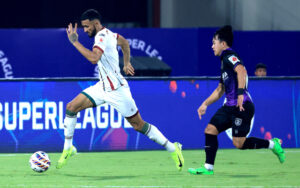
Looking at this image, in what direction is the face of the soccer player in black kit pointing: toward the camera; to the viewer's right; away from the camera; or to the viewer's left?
to the viewer's left

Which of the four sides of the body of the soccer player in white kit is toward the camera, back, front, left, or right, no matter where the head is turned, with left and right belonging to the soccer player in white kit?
left

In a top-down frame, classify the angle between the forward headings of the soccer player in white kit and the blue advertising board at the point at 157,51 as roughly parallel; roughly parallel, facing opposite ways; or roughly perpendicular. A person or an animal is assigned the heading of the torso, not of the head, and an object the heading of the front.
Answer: roughly perpendicular

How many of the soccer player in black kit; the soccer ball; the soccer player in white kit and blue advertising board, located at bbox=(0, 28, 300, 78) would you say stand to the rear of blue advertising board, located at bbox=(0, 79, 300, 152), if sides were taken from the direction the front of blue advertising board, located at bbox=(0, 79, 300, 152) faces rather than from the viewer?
1

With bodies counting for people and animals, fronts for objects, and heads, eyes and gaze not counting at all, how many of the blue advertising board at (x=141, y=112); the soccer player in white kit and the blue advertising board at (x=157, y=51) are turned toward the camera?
2

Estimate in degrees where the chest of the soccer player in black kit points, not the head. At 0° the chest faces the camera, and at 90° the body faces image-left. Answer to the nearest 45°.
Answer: approximately 90°

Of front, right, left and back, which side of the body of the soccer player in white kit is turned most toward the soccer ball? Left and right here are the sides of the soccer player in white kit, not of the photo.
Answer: front

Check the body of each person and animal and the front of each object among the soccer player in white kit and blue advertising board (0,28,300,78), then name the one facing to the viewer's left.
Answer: the soccer player in white kit

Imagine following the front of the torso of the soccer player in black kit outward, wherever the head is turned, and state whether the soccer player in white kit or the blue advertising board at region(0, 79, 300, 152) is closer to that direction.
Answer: the soccer player in white kit

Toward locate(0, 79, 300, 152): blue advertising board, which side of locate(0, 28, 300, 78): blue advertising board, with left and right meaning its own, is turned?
front

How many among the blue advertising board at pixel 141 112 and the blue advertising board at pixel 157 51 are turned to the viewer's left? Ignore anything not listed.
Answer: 0

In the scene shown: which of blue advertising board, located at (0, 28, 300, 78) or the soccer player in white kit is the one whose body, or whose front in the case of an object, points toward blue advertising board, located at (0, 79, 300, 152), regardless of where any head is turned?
blue advertising board, located at (0, 28, 300, 78)
